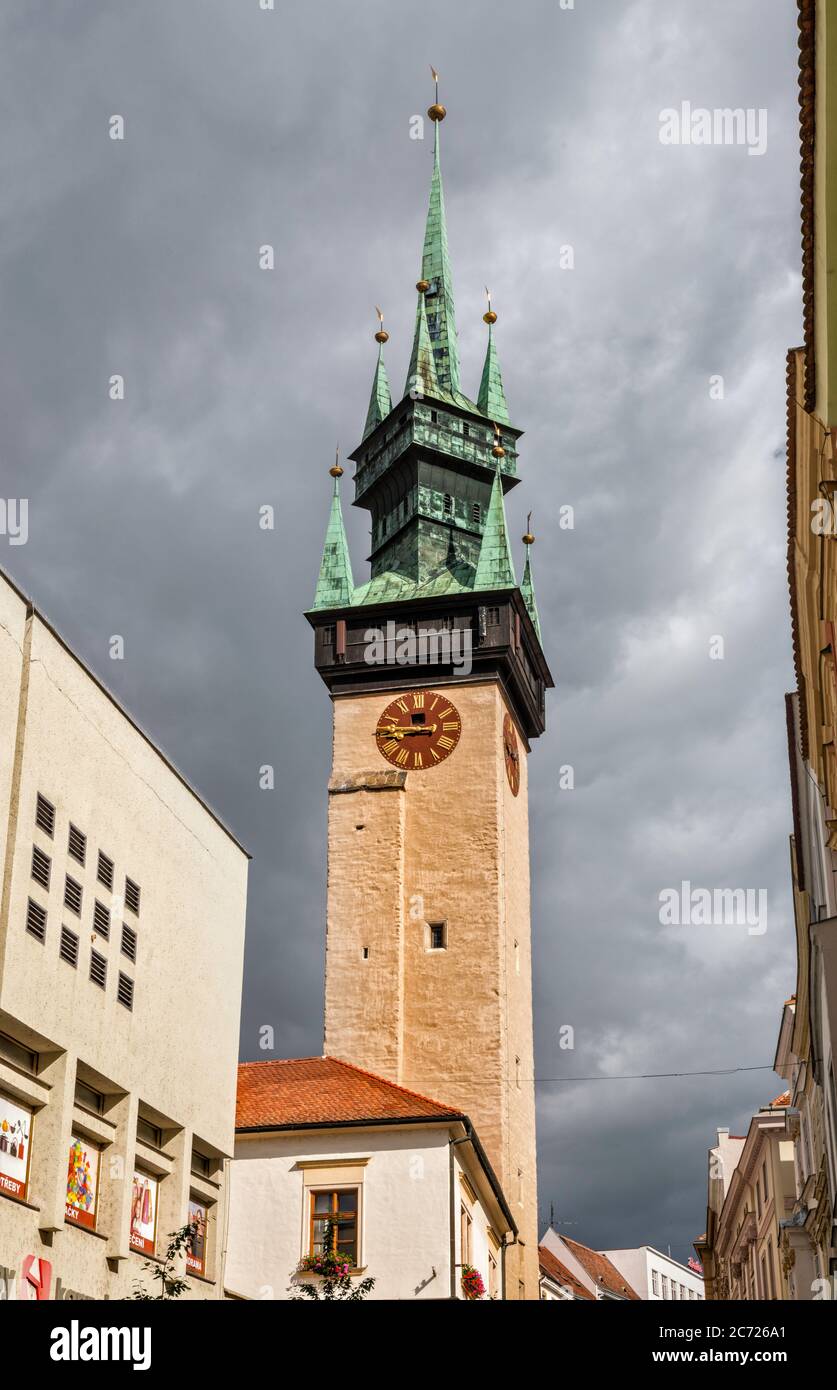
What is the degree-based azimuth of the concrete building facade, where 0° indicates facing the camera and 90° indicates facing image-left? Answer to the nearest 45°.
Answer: approximately 315°
